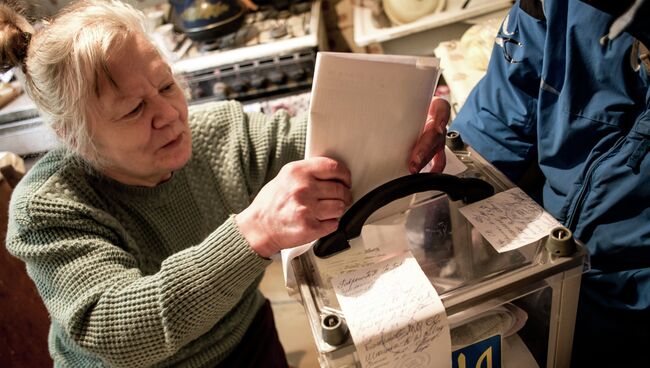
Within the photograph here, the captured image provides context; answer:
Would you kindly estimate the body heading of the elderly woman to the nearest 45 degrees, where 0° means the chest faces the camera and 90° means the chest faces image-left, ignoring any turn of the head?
approximately 315°

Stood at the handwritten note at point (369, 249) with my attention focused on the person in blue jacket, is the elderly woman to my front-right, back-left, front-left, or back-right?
back-left
